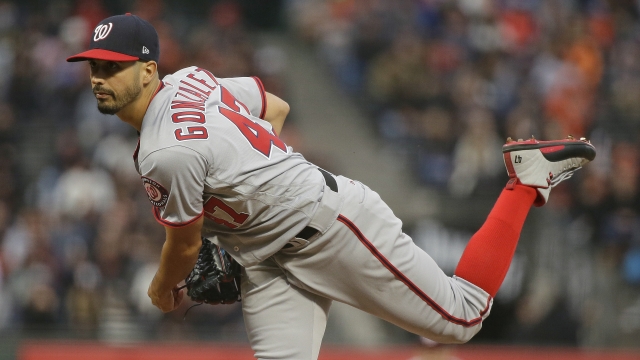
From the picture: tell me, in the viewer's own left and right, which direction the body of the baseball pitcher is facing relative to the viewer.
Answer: facing to the left of the viewer
